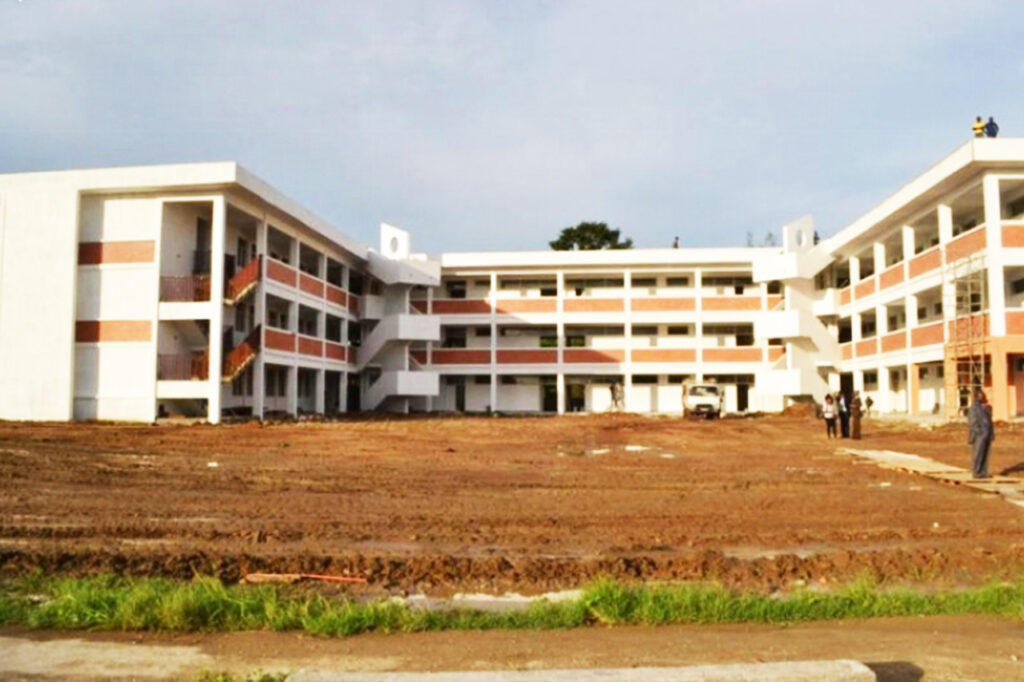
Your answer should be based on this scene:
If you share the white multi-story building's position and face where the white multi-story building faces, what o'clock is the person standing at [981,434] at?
The person standing is roughly at 11 o'clock from the white multi-story building.

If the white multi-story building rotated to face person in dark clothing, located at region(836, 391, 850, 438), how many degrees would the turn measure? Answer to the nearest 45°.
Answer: approximately 45° to its left

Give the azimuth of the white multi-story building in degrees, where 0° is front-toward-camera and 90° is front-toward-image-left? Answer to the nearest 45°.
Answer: approximately 0°

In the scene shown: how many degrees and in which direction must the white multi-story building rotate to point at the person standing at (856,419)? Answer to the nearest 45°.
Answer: approximately 45° to its left
